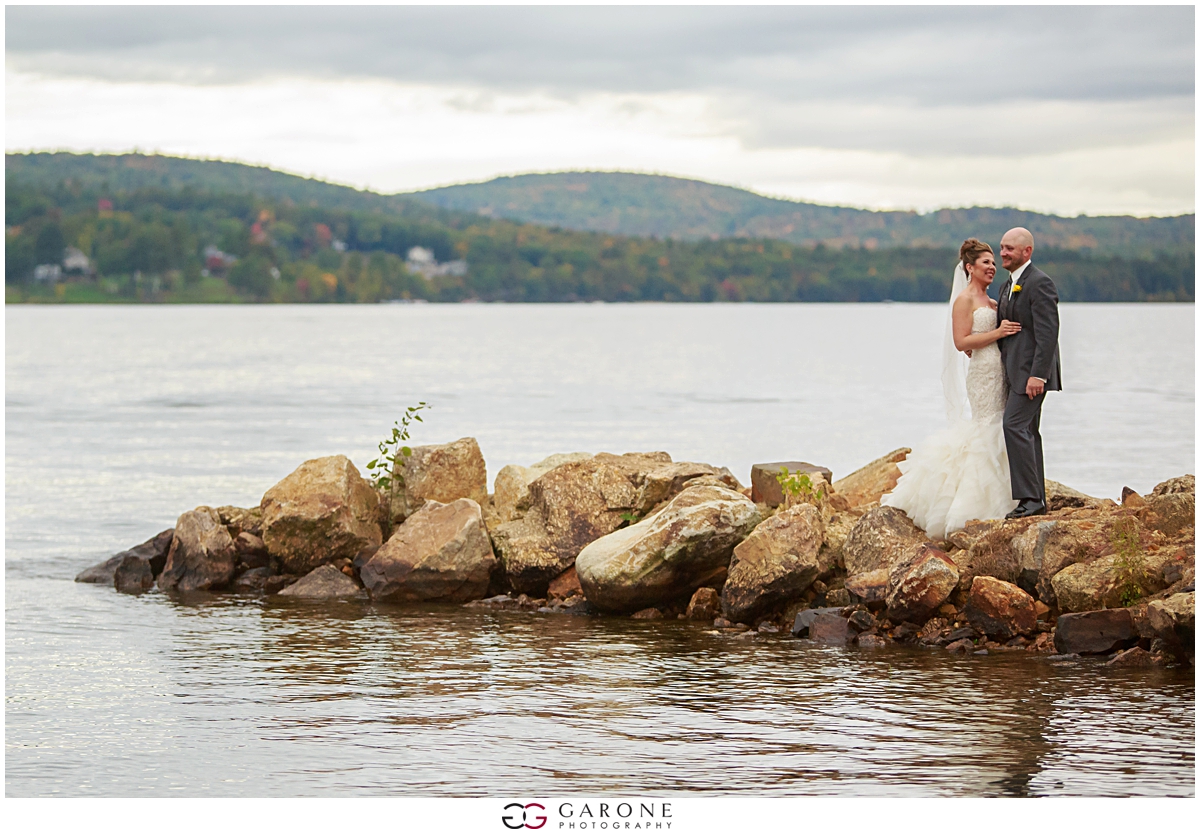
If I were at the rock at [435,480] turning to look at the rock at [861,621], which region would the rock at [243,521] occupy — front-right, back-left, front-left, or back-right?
back-right

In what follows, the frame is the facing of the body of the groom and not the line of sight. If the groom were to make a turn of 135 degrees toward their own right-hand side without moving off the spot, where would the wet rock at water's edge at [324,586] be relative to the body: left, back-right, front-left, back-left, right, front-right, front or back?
left

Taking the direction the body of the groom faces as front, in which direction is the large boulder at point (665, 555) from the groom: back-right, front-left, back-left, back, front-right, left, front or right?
front-right

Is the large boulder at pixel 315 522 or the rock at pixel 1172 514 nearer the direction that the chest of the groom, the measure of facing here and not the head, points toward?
the large boulder

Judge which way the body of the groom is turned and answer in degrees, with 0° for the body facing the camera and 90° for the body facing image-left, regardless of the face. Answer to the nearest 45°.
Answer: approximately 45°

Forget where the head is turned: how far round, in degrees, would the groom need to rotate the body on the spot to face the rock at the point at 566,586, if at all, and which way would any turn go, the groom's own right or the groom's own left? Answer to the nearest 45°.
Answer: approximately 45° to the groom's own right

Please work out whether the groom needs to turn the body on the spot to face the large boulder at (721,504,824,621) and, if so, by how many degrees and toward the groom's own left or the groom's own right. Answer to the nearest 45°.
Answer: approximately 45° to the groom's own right

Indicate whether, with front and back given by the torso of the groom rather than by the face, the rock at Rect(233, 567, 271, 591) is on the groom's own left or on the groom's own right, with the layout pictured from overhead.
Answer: on the groom's own right

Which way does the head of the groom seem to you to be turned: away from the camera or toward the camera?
toward the camera
